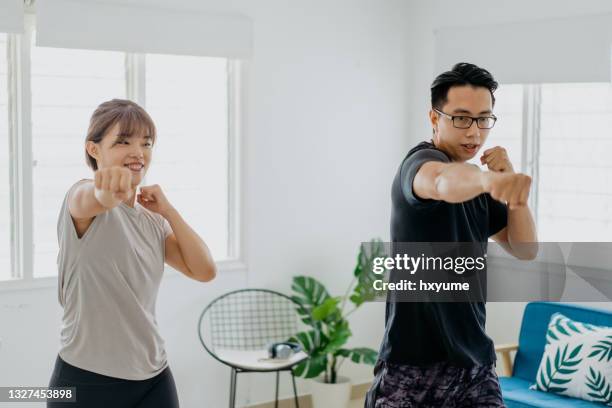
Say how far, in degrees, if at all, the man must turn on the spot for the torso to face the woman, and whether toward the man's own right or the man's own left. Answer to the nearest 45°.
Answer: approximately 135° to the man's own right

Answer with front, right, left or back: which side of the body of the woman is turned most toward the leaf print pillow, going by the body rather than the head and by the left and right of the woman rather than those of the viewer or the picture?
left

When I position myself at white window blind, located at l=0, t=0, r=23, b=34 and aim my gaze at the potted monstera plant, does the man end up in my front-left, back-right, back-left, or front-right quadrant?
front-right

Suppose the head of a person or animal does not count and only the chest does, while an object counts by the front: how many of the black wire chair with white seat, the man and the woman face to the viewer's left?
0

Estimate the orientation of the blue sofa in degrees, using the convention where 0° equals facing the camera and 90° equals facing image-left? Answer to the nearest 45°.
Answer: approximately 45°

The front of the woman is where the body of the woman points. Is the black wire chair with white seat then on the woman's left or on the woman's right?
on the woman's left

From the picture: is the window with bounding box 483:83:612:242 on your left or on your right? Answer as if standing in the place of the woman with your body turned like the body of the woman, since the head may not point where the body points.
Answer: on your left

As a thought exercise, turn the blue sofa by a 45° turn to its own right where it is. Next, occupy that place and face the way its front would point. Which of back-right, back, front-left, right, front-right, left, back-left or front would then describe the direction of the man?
left

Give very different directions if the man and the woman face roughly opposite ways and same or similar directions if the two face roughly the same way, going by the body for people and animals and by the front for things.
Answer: same or similar directions

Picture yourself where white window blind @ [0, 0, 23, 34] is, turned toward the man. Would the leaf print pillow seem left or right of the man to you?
left

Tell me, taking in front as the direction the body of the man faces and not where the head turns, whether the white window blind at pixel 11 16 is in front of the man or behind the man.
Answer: behind

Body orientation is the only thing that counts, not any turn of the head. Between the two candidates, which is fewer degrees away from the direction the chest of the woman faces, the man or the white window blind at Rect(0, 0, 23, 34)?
the man

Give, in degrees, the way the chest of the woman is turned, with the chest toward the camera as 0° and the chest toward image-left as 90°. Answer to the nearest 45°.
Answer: approximately 315°

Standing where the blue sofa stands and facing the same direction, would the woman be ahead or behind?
ahead

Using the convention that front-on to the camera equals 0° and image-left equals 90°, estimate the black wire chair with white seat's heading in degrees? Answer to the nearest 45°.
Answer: approximately 315°

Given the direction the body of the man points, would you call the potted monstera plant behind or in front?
behind

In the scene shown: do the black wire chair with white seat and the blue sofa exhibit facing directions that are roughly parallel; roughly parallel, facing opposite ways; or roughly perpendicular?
roughly perpendicular

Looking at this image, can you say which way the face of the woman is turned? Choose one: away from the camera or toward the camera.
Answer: toward the camera
